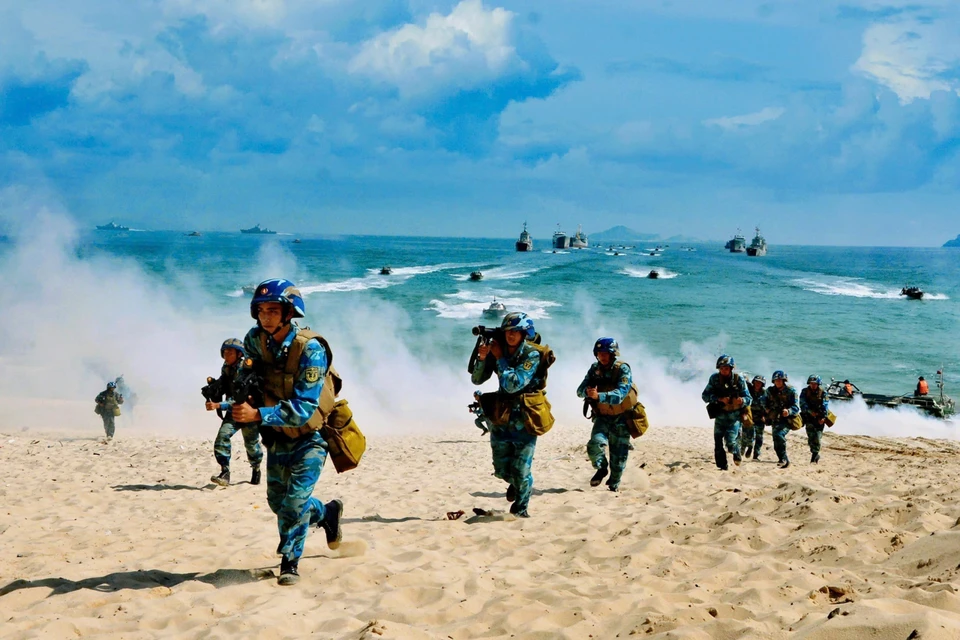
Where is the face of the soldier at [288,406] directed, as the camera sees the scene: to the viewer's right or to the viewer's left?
to the viewer's left

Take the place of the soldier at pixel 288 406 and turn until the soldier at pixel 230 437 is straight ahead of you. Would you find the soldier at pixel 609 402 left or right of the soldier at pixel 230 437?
right

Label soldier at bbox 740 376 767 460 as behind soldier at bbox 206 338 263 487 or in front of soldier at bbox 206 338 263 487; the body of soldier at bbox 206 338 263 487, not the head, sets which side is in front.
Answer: behind

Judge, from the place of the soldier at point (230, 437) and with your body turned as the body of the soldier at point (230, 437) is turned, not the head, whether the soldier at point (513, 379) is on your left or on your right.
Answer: on your left

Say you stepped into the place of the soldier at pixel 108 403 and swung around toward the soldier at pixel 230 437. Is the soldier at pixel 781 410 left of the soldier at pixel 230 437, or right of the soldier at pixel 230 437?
left

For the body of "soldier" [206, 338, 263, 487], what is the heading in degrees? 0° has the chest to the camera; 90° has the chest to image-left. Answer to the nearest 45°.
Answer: approximately 45°

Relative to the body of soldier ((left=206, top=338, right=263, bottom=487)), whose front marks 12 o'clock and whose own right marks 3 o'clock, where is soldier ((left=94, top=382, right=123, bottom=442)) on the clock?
soldier ((left=94, top=382, right=123, bottom=442)) is roughly at 4 o'clock from soldier ((left=206, top=338, right=263, bottom=487)).

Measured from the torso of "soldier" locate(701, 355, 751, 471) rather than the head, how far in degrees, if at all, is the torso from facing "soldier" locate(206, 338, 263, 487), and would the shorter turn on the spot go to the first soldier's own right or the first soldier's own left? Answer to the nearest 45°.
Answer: approximately 45° to the first soldier's own right

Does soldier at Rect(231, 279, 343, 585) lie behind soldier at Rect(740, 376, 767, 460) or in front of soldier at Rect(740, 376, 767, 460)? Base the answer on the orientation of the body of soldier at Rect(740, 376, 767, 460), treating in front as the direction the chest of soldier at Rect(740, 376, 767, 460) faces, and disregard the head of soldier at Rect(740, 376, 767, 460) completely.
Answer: in front

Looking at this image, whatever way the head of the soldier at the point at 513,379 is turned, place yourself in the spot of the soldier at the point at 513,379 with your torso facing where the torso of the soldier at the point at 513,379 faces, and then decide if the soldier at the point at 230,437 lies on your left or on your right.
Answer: on your right

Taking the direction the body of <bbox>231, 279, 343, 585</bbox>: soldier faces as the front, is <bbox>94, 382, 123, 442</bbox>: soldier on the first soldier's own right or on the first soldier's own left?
on the first soldier's own right
